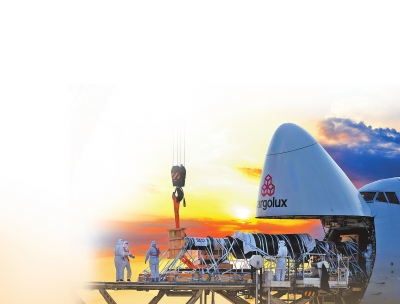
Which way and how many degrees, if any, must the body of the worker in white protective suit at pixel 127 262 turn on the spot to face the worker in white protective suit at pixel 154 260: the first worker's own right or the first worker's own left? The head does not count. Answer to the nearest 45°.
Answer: approximately 45° to the first worker's own left

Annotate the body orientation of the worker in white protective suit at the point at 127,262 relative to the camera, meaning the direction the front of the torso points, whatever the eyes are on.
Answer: to the viewer's right
